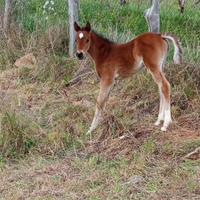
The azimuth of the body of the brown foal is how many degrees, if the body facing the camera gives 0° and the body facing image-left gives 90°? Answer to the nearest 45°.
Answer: approximately 90°

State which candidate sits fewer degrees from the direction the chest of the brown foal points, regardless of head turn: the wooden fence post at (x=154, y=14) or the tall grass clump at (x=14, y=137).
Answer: the tall grass clump

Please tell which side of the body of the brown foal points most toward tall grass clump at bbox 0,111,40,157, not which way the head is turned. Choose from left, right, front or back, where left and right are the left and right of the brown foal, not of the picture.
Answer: front

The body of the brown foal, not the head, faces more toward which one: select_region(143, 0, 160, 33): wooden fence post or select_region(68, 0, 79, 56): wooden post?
the wooden post

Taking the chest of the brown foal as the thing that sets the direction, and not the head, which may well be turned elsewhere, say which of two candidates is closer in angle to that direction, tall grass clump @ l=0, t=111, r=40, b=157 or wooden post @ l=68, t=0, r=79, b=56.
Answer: the tall grass clump

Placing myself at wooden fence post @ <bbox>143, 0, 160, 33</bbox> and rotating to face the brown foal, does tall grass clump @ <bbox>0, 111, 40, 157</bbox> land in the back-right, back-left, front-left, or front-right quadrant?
front-right

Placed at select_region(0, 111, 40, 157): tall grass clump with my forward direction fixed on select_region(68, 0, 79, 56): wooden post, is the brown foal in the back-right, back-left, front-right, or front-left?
front-right

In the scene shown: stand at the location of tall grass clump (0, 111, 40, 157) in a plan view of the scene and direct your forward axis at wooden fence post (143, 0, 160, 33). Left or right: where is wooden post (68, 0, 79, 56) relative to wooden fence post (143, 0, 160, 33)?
left

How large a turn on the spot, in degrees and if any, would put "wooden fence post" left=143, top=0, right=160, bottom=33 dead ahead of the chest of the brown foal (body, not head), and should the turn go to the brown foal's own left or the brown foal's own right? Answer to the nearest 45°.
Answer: approximately 90° to the brown foal's own right
